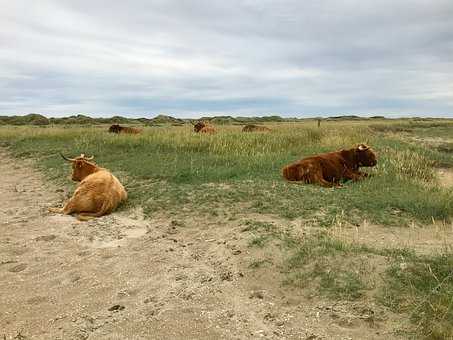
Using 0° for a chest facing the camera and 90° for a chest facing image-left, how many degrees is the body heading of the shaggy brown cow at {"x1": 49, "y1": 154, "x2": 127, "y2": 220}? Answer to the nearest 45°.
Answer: approximately 135°

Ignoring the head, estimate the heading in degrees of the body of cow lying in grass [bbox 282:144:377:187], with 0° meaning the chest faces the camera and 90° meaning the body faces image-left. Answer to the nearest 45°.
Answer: approximately 270°

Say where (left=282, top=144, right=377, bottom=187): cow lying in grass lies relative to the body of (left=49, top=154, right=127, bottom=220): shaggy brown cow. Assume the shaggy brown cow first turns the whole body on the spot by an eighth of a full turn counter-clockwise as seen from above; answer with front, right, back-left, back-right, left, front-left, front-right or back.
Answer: back
